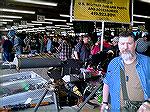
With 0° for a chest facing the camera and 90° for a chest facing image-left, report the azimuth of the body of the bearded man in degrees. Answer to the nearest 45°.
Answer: approximately 0°

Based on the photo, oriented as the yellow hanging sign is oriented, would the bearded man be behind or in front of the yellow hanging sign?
in front

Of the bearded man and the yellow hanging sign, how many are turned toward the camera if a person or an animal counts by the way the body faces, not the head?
2

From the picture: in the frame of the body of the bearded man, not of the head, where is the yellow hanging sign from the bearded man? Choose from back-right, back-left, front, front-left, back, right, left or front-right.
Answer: back
